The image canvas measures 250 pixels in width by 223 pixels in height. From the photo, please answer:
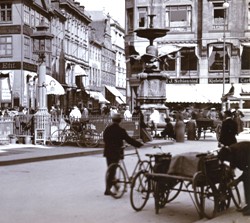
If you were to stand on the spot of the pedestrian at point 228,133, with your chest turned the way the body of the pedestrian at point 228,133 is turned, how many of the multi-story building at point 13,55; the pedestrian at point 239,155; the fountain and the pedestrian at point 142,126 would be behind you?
1

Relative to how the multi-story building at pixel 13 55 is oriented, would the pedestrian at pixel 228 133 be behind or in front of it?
in front

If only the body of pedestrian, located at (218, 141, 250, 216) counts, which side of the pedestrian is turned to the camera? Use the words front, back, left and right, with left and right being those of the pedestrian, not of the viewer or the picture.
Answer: left

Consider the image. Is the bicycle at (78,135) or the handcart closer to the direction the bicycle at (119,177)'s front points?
the bicycle

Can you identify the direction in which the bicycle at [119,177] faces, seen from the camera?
facing away from the viewer and to the right of the viewer

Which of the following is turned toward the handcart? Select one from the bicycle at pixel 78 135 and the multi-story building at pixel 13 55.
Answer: the multi-story building
